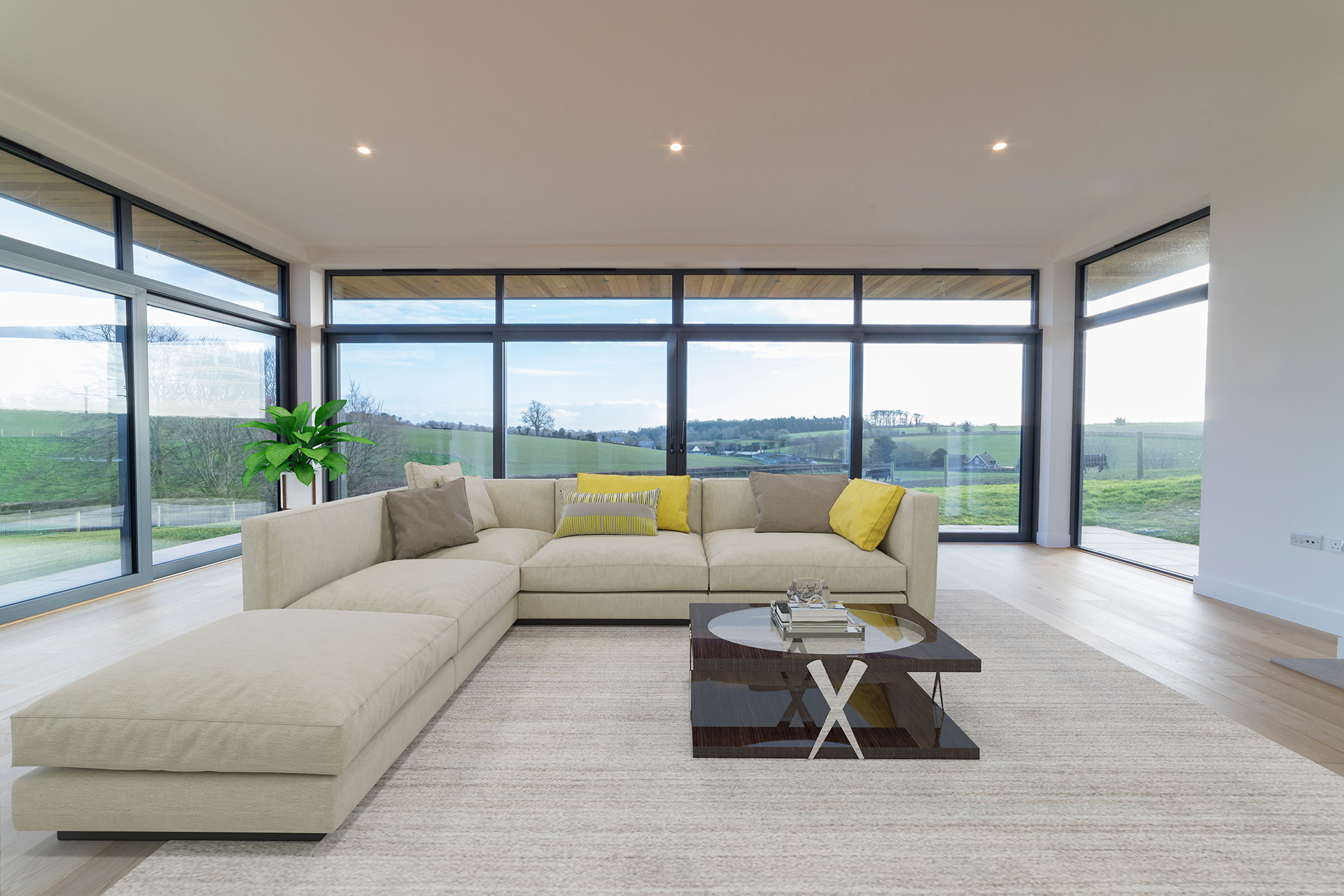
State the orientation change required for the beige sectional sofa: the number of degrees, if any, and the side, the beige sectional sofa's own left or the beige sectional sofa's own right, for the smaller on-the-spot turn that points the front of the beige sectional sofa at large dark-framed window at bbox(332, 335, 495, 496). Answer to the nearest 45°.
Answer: approximately 180°

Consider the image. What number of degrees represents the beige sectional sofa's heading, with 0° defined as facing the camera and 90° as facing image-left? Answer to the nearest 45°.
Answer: approximately 0°

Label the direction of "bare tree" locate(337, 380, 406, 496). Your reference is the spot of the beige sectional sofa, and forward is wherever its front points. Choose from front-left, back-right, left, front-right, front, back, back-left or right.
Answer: back

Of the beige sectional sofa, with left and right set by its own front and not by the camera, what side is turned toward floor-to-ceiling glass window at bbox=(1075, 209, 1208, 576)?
left

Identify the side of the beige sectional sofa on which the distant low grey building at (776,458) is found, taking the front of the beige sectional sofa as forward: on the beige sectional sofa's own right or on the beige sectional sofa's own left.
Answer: on the beige sectional sofa's own left
